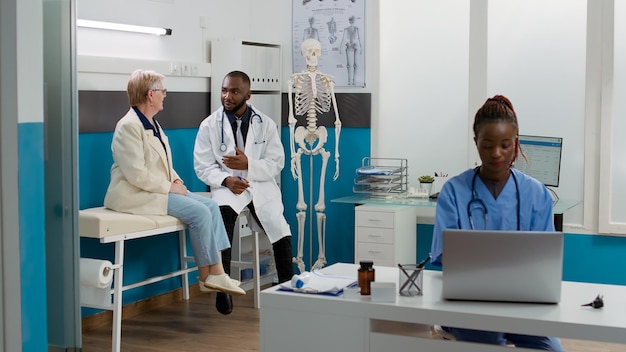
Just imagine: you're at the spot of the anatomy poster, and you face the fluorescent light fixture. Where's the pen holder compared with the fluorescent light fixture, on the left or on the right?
left

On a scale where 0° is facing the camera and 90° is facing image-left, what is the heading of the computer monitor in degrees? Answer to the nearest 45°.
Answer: approximately 45°

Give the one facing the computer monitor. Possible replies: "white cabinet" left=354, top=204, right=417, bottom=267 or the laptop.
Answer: the laptop

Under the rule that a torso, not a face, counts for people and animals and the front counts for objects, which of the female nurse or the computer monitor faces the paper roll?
the computer monitor

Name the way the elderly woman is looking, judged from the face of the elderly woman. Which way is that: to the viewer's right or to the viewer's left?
to the viewer's right

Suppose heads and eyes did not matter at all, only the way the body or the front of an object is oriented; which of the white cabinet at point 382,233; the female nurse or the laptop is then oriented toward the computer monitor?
the laptop

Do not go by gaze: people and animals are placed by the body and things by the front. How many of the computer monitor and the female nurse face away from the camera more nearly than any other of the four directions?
0

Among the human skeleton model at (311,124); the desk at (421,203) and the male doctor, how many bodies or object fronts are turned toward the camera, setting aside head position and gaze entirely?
3

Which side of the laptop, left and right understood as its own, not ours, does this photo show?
back

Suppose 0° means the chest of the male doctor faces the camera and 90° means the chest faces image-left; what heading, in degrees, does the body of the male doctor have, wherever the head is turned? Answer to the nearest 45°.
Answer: approximately 0°

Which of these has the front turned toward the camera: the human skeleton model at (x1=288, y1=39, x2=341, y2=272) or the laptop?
the human skeleton model

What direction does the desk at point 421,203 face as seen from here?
toward the camera

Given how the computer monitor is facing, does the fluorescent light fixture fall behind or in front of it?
in front

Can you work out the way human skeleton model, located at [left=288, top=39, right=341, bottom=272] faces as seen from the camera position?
facing the viewer

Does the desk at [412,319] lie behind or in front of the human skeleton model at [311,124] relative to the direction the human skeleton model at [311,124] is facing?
in front

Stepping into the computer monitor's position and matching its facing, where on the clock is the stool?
The stool is roughly at 1 o'clock from the computer monitor.

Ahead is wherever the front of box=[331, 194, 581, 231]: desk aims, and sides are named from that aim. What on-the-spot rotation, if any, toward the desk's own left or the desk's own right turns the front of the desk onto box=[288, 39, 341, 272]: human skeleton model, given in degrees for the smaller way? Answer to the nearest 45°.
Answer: approximately 90° to the desk's own right

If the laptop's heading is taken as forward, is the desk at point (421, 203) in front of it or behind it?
in front
